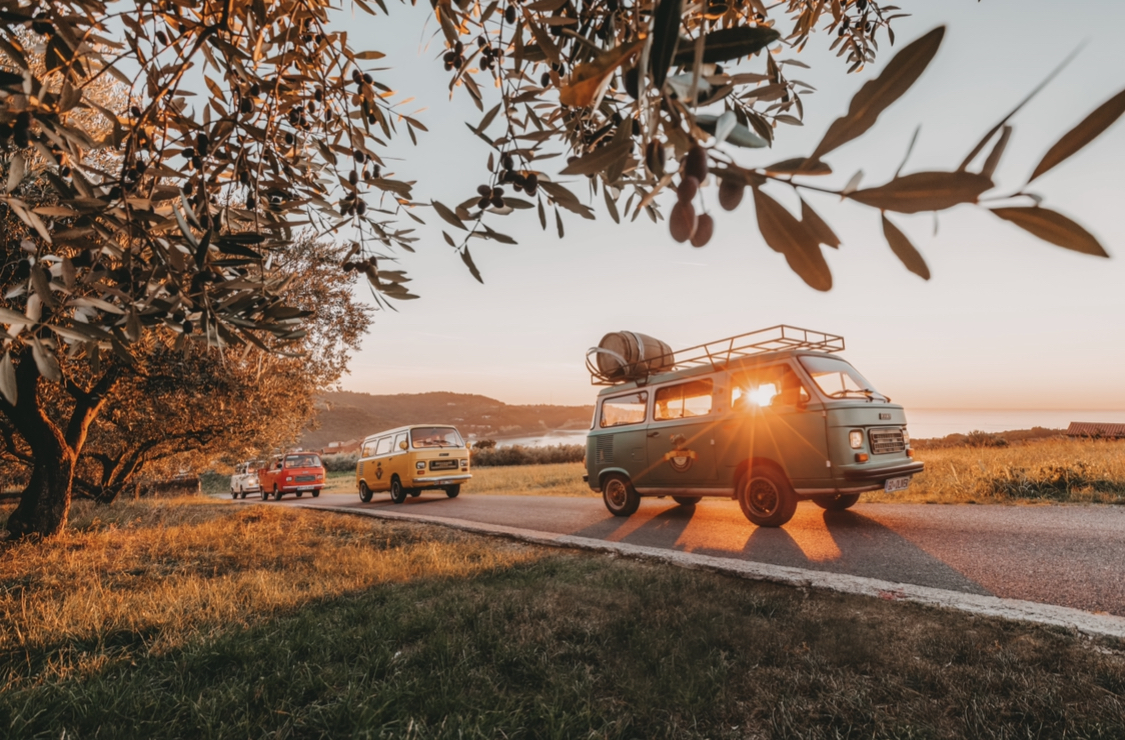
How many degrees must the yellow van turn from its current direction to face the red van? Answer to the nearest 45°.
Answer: approximately 180°

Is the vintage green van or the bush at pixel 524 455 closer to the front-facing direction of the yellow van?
the vintage green van

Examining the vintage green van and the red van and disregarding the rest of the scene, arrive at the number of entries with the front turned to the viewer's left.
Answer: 0

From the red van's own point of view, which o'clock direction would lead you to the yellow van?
The yellow van is roughly at 1 o'clock from the red van.

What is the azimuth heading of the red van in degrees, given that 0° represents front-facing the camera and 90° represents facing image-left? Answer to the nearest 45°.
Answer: approximately 315°

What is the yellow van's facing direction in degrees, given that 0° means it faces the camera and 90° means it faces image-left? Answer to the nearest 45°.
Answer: approximately 315°

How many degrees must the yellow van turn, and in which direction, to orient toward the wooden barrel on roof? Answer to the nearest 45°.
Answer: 0° — it already faces it

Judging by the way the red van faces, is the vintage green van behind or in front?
in front

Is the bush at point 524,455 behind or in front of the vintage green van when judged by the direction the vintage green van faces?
behind

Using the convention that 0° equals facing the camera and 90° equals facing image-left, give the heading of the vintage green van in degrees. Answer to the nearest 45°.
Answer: approximately 315°

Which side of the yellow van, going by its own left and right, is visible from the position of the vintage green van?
front

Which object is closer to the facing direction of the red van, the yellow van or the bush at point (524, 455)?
the yellow van

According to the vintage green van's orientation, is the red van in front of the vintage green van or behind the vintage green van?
behind
